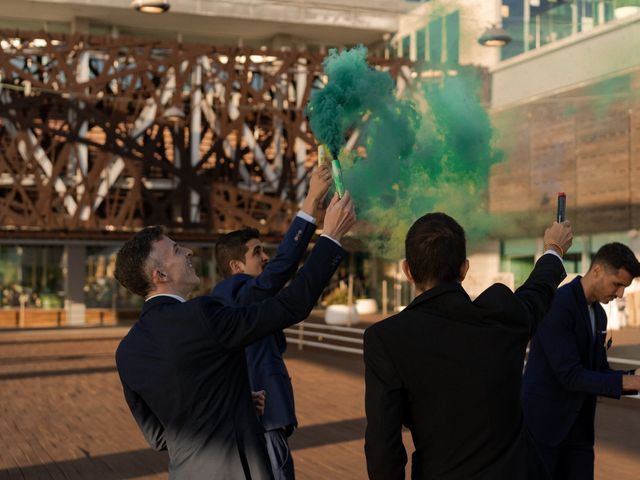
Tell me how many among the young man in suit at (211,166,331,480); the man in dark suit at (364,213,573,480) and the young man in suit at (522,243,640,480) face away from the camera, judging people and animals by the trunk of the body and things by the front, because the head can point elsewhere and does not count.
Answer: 1

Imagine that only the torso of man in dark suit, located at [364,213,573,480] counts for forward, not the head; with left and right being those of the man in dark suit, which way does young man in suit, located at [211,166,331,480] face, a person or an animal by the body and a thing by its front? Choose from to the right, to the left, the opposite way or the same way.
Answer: to the right

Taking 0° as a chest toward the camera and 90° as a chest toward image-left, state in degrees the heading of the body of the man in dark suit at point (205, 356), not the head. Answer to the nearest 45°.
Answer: approximately 225°

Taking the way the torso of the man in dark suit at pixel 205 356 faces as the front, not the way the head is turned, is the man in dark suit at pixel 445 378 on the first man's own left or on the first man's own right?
on the first man's own right

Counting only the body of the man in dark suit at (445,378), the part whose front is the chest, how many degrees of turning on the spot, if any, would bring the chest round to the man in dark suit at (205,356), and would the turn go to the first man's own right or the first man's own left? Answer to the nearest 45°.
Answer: approximately 45° to the first man's own left

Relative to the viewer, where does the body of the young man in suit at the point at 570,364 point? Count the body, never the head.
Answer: to the viewer's right

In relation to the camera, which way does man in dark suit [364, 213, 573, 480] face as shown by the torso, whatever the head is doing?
away from the camera

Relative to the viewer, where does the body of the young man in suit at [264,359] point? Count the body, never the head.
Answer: to the viewer's right

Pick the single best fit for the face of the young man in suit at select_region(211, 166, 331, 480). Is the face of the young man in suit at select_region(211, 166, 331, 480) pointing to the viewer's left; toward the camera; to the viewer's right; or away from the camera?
to the viewer's right

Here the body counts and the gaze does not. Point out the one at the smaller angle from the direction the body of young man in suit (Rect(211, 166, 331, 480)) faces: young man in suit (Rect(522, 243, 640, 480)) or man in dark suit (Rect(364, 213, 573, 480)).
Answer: the young man in suit

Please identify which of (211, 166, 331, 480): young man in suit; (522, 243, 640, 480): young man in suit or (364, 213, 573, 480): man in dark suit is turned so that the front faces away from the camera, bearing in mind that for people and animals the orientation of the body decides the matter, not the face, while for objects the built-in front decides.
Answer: the man in dark suit

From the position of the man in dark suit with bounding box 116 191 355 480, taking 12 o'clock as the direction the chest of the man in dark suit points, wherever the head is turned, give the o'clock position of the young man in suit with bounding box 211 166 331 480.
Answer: The young man in suit is roughly at 11 o'clock from the man in dark suit.

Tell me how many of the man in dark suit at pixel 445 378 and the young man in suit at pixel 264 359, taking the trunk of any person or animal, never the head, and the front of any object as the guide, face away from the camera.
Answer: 1

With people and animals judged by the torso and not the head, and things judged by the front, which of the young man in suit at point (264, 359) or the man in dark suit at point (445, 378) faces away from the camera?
the man in dark suit

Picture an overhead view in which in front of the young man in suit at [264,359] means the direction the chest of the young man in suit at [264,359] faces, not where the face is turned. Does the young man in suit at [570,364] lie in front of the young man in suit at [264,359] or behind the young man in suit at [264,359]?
in front

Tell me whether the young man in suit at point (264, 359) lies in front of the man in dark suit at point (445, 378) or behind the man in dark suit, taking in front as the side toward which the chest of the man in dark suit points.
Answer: in front

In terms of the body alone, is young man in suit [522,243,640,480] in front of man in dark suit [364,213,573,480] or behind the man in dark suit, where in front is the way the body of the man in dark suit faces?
in front
